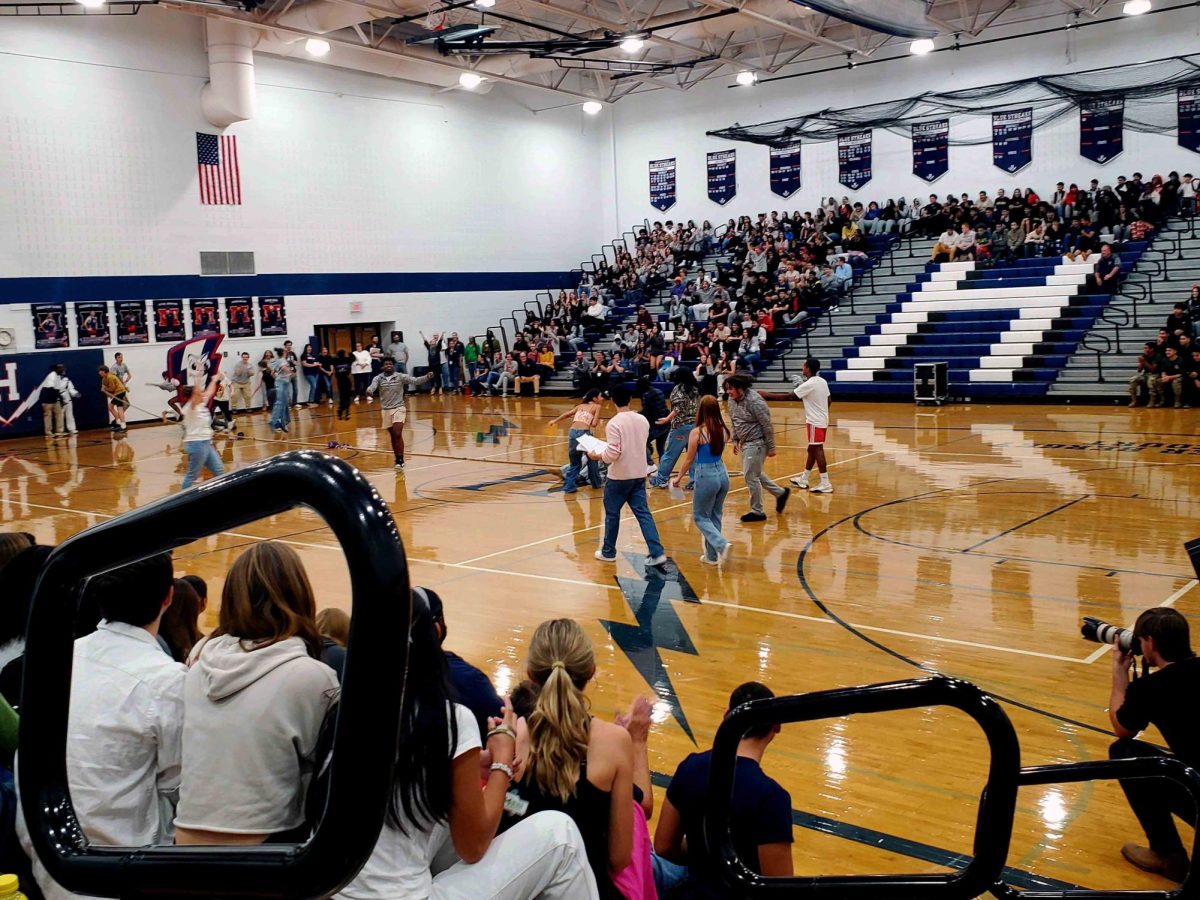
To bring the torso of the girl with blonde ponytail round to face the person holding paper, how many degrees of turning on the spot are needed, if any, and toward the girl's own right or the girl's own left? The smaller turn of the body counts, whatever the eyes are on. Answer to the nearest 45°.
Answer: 0° — they already face them

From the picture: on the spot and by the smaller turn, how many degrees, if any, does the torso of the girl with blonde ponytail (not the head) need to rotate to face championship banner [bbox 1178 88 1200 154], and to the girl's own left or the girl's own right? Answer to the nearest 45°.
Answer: approximately 45° to the girl's own right

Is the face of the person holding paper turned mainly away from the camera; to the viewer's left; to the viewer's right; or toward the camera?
away from the camera

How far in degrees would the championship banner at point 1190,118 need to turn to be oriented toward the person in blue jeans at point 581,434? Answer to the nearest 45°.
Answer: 0° — it already faces them

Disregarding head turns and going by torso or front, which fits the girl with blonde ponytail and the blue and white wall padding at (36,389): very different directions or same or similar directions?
very different directions

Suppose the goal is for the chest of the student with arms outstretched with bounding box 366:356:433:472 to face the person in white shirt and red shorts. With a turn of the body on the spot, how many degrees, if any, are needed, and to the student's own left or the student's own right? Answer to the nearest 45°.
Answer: approximately 45° to the student's own left

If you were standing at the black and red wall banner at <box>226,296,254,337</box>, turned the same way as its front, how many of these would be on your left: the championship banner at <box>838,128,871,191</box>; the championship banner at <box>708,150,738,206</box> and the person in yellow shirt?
2

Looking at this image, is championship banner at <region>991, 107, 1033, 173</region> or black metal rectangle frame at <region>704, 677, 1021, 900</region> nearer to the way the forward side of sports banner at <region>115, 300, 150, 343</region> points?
the black metal rectangle frame

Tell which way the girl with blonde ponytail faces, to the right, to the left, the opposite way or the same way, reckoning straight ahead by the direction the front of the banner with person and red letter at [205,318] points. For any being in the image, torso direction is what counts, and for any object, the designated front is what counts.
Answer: the opposite way
